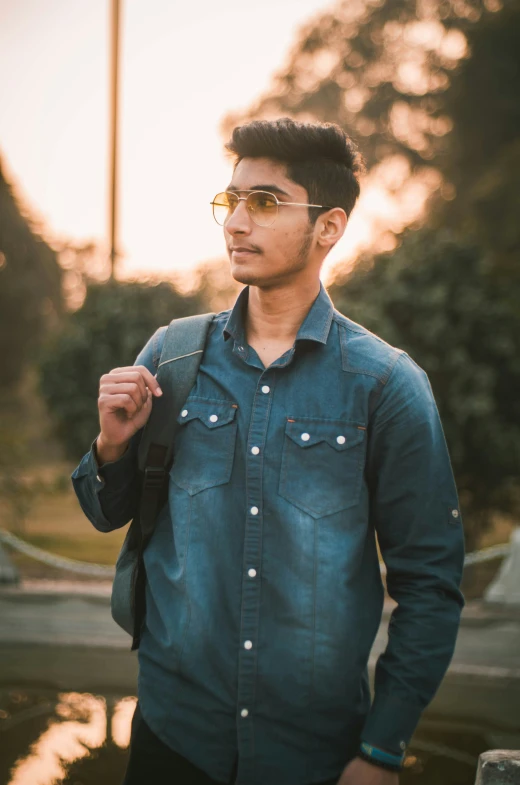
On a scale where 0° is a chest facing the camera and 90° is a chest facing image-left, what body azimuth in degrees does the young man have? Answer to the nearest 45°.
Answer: approximately 45°

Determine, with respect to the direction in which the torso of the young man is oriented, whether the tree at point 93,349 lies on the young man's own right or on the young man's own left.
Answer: on the young man's own right

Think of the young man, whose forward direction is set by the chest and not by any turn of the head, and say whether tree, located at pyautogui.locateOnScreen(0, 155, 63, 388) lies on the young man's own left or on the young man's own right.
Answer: on the young man's own right

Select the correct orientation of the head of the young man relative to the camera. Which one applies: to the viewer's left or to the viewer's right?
to the viewer's left
